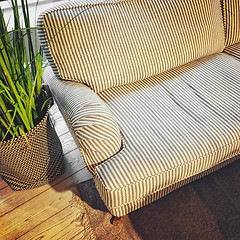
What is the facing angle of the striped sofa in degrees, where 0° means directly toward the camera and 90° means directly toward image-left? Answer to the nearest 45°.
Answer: approximately 315°
